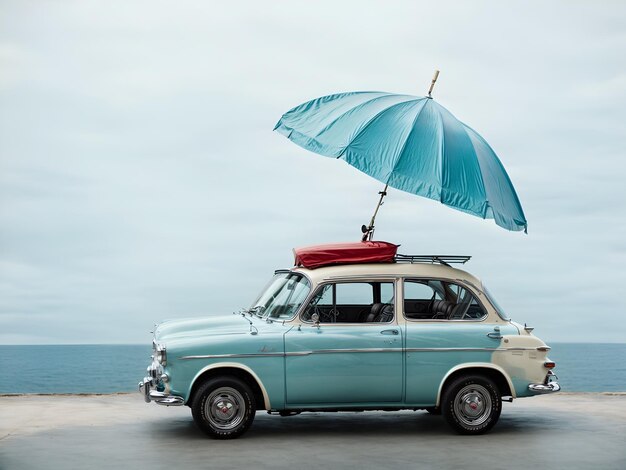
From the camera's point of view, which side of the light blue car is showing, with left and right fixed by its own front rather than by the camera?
left
